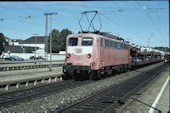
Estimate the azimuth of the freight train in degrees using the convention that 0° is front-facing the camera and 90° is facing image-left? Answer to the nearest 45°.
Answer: approximately 45°
